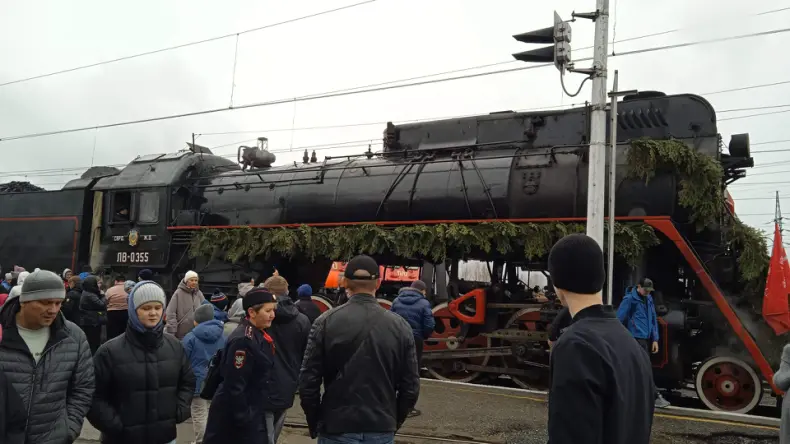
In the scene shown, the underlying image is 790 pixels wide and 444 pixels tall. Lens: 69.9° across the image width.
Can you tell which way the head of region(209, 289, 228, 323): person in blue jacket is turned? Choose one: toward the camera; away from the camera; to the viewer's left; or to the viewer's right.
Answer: away from the camera

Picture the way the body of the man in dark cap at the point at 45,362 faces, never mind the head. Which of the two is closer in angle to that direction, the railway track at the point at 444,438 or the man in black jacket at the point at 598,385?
the man in black jacket

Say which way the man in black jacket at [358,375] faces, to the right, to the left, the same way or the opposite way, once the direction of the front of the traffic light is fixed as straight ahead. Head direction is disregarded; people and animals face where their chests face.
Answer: to the right

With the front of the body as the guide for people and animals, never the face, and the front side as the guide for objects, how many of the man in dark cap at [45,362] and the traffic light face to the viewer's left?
1

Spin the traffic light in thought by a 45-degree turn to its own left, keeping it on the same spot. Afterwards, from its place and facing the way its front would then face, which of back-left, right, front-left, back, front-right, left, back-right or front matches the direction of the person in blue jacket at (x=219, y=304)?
front-right

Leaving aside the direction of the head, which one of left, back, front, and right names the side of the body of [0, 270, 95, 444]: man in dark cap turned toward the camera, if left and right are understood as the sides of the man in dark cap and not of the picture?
front

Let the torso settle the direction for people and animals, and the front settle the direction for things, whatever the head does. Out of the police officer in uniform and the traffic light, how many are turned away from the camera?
0

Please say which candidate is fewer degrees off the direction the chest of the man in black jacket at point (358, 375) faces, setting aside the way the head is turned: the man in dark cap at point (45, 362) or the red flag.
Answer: the red flag

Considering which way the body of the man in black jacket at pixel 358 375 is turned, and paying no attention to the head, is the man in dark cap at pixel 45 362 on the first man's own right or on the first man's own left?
on the first man's own left

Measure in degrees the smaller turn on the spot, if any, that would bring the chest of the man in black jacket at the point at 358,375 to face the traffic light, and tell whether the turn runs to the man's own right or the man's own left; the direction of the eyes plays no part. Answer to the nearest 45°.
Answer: approximately 45° to the man's own right

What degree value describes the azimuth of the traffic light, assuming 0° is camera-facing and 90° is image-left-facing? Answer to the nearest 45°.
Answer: approximately 90°
